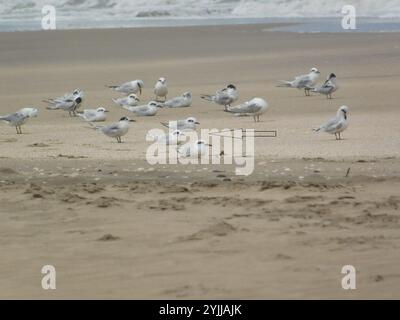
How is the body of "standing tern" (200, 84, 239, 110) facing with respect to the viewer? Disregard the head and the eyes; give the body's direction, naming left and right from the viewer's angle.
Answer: facing to the right of the viewer

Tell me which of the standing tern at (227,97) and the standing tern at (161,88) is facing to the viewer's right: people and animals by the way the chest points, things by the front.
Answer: the standing tern at (227,97)

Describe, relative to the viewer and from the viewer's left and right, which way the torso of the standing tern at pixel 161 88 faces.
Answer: facing the viewer

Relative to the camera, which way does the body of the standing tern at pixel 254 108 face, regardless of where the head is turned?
to the viewer's right

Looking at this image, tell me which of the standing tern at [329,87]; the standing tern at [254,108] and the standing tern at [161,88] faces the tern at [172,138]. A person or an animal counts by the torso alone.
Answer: the standing tern at [161,88]

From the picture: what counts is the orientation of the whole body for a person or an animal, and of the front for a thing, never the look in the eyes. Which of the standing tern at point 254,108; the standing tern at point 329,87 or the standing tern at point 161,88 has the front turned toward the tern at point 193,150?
the standing tern at point 161,88

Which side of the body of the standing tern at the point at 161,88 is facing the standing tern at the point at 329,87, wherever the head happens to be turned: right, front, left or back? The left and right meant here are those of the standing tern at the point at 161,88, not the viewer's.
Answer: left

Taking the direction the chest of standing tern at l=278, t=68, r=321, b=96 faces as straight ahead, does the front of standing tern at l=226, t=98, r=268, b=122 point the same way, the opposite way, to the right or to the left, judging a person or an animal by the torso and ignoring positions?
the same way

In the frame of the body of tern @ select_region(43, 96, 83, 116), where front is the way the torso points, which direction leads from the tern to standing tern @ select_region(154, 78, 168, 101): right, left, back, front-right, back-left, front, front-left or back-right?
front-left

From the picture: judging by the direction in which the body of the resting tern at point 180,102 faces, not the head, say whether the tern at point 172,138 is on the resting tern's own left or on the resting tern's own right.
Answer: on the resting tern's own right

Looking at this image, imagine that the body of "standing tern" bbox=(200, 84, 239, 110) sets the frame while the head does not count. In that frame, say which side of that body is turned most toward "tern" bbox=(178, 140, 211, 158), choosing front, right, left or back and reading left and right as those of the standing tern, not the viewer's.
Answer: right

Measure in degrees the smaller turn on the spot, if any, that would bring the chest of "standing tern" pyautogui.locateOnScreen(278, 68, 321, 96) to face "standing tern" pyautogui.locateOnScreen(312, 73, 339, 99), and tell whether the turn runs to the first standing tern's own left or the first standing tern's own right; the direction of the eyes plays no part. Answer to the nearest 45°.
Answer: approximately 45° to the first standing tern's own right

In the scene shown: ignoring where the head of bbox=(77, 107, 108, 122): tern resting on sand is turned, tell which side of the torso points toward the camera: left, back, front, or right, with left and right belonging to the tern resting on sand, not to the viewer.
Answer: right

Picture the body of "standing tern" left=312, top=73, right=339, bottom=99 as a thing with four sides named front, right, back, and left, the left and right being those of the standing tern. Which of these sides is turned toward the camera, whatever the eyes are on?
right

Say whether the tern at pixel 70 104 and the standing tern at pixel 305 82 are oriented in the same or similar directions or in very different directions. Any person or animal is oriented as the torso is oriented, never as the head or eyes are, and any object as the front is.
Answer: same or similar directions

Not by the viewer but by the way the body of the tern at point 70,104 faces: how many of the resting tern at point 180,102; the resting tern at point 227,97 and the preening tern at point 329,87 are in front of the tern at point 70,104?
3
